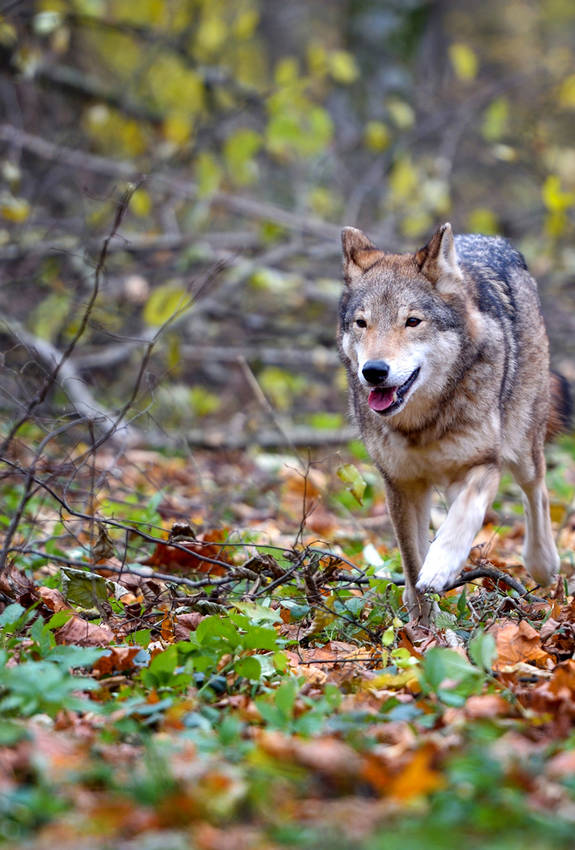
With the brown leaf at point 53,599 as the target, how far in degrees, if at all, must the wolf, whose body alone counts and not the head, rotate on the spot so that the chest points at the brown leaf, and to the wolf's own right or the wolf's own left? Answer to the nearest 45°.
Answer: approximately 45° to the wolf's own right

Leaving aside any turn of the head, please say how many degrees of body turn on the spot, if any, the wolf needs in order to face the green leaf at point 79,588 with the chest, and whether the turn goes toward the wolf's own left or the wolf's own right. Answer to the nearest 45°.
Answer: approximately 45° to the wolf's own right

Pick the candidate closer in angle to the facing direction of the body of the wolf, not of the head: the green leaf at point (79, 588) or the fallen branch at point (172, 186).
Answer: the green leaf

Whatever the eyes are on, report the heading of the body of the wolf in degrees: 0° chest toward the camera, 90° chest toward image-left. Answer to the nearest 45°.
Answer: approximately 45°

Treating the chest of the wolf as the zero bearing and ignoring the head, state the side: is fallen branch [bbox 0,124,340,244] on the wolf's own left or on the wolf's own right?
on the wolf's own right
